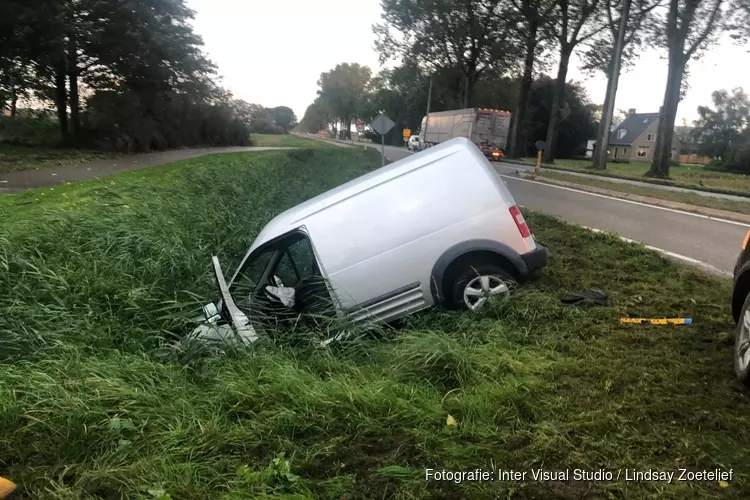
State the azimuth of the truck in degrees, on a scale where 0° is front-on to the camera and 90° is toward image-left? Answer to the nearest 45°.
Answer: approximately 135°

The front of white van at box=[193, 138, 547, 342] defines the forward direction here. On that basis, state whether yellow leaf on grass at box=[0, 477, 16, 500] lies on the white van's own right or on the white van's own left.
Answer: on the white van's own left

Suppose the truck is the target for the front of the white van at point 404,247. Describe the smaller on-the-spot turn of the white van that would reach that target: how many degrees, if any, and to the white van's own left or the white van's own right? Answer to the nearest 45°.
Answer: approximately 90° to the white van's own right

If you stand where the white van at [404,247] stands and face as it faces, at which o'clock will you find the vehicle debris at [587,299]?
The vehicle debris is roughly at 6 o'clock from the white van.

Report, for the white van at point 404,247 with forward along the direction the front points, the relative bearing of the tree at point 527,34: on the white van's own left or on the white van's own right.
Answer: on the white van's own right

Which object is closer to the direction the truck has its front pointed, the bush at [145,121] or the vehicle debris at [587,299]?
the bush

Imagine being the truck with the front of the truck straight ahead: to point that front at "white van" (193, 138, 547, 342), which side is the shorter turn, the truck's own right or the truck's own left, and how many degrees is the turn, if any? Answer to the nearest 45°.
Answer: approximately 135° to the truck's own left

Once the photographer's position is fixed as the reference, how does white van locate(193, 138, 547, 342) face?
facing to the left of the viewer

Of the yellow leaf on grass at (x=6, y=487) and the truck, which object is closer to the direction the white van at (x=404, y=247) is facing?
the yellow leaf on grass

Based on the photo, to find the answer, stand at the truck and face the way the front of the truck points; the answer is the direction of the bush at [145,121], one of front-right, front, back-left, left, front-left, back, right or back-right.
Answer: left

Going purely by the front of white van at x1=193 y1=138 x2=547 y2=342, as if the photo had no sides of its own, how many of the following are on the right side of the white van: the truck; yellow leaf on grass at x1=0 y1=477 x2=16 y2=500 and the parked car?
1

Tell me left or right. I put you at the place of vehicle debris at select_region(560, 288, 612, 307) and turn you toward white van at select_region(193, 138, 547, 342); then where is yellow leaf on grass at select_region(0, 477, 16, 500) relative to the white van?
left

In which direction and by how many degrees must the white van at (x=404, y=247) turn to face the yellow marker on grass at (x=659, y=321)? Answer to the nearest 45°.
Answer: approximately 180°

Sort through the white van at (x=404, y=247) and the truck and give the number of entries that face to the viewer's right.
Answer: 0
